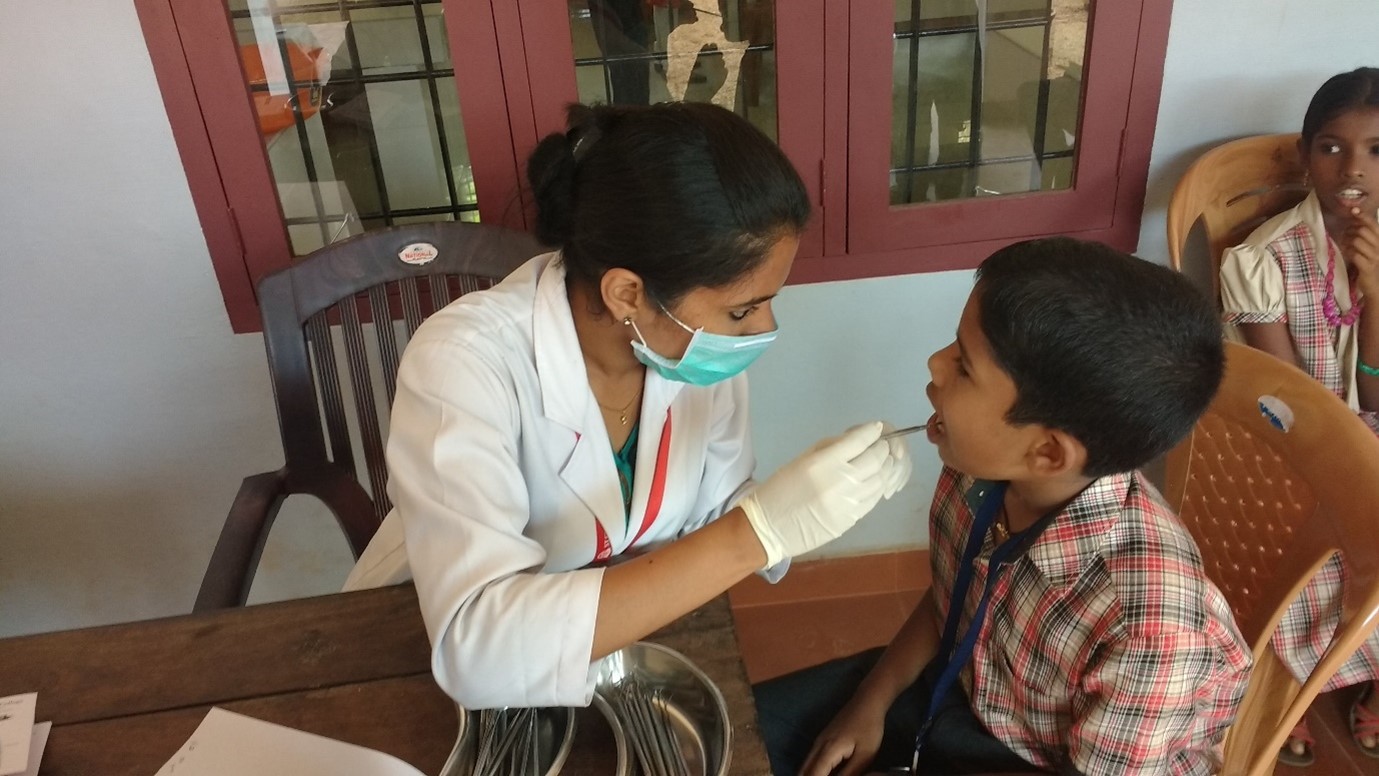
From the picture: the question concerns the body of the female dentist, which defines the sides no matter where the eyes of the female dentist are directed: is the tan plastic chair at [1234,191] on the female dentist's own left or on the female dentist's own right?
on the female dentist's own left

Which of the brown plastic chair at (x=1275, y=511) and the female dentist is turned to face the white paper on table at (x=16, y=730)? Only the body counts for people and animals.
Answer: the brown plastic chair

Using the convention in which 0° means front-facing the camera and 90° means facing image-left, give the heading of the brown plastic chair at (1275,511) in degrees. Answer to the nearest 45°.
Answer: approximately 45°

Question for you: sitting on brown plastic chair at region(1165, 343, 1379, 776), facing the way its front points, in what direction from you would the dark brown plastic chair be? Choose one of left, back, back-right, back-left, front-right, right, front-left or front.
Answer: front-right

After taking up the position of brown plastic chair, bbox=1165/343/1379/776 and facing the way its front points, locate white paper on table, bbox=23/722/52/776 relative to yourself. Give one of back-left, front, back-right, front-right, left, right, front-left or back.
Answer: front

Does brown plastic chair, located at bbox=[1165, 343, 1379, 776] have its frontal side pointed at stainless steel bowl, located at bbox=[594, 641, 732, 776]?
yes

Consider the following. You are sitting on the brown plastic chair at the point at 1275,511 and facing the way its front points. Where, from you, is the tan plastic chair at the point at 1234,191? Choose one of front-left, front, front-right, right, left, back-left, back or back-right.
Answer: back-right

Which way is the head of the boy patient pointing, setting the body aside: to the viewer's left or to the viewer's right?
to the viewer's left

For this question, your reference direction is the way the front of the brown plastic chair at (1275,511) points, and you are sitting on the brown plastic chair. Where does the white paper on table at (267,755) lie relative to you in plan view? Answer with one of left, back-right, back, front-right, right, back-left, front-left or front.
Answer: front

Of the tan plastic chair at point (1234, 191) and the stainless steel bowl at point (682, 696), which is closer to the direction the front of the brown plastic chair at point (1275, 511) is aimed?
the stainless steel bowl

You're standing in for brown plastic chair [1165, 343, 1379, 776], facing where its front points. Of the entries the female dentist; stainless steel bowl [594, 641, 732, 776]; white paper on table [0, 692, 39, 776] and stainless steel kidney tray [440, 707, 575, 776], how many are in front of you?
4

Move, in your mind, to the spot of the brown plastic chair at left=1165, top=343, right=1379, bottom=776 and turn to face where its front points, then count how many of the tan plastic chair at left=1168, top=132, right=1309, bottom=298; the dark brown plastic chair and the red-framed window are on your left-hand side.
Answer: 0

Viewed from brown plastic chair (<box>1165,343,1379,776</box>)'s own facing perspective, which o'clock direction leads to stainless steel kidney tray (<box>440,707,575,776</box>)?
The stainless steel kidney tray is roughly at 12 o'clock from the brown plastic chair.

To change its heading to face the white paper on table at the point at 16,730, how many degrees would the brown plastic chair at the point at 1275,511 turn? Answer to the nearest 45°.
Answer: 0° — it already faces it

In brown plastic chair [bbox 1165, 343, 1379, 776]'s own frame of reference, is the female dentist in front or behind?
in front

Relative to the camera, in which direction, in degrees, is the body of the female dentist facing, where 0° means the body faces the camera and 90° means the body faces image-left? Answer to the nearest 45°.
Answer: approximately 315°

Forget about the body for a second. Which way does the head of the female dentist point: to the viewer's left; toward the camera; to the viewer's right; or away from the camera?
to the viewer's right

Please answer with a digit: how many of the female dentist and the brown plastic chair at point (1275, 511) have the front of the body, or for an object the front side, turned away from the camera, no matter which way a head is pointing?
0
